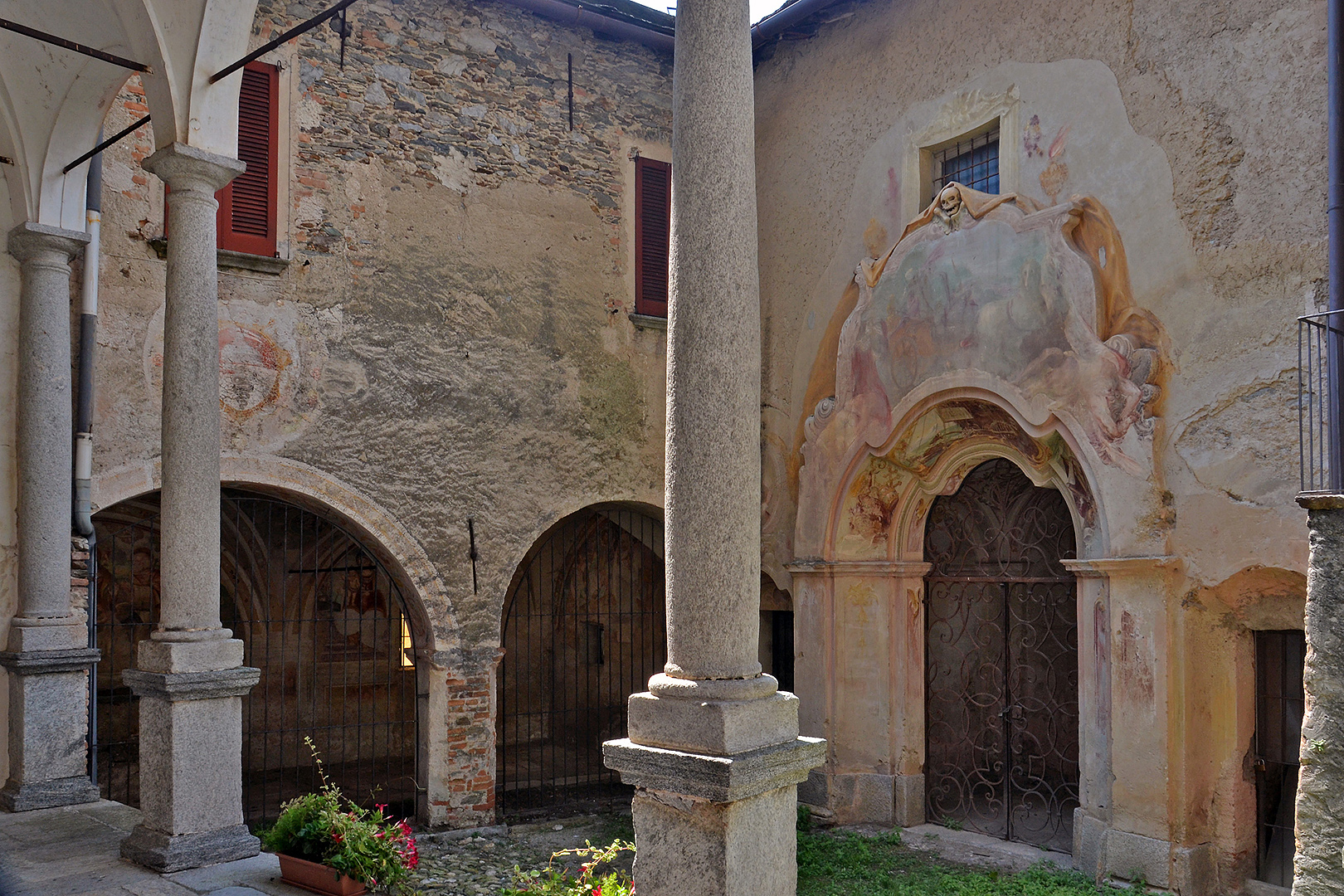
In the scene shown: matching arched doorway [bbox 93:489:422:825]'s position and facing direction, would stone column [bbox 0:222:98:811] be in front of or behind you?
in front

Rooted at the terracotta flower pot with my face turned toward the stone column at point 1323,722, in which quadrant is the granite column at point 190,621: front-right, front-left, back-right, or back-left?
back-left

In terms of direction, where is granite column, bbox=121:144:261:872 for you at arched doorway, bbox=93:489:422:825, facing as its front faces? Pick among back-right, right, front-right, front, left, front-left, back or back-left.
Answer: front

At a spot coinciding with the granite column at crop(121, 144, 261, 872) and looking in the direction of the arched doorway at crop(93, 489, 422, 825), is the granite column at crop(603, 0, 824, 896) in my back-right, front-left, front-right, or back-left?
back-right

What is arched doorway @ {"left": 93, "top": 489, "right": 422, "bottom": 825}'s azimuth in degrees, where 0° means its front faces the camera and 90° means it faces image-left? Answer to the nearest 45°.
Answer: approximately 0°

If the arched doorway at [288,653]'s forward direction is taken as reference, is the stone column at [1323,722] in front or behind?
in front

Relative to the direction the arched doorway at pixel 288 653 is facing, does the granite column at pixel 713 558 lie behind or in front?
in front

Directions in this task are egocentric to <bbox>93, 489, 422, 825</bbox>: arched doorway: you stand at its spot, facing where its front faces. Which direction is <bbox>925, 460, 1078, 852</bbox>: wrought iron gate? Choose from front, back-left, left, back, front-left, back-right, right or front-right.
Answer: front-left
